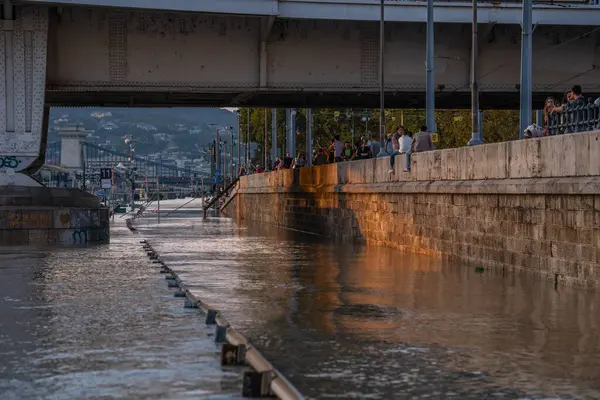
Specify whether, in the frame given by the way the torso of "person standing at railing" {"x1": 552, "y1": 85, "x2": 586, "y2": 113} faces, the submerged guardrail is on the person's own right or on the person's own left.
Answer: on the person's own left

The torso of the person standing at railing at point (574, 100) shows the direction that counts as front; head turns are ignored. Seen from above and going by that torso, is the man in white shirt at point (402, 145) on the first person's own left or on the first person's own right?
on the first person's own right

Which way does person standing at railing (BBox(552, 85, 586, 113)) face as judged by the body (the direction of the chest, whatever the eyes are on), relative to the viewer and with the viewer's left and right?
facing to the left of the viewer

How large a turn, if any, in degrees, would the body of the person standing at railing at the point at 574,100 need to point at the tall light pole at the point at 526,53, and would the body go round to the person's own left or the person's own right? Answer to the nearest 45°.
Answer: approximately 90° to the person's own right
